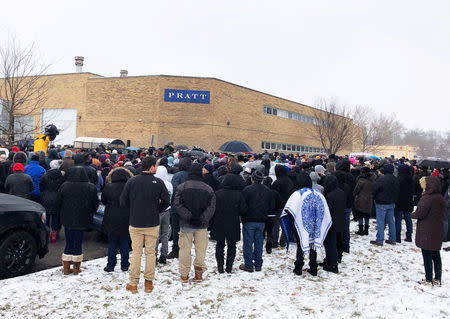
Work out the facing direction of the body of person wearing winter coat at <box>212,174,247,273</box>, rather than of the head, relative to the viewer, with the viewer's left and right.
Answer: facing away from the viewer

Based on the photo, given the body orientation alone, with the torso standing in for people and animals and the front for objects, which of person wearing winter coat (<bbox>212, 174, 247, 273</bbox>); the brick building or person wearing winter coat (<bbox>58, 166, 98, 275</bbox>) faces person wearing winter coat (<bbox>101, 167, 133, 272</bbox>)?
the brick building

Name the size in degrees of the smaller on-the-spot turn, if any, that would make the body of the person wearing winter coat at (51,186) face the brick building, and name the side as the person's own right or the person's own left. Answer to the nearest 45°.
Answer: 0° — they already face it

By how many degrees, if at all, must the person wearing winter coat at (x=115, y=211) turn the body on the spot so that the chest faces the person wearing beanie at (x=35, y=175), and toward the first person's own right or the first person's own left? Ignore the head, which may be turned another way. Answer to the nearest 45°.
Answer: approximately 45° to the first person's own left

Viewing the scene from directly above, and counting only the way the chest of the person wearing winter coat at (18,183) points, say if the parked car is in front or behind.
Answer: behind

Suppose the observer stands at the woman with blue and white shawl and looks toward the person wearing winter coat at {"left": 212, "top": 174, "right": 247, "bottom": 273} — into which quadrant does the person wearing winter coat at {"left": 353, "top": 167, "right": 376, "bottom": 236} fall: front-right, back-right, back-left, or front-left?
back-right

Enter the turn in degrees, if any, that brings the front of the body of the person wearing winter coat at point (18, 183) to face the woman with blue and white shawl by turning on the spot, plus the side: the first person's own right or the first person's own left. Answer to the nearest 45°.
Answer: approximately 135° to the first person's own right

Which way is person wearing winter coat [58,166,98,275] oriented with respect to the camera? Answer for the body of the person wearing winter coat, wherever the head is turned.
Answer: away from the camera

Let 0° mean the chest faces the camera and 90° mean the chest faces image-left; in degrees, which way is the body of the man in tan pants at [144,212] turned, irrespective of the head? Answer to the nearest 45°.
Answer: approximately 180°

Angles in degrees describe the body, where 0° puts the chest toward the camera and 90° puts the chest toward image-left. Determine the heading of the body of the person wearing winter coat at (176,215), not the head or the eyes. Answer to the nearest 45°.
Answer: approximately 135°

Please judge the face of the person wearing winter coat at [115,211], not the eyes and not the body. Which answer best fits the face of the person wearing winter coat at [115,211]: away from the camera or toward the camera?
away from the camera

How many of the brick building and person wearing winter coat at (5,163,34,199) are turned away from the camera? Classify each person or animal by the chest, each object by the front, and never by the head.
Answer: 1
